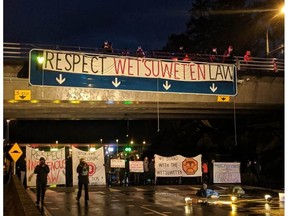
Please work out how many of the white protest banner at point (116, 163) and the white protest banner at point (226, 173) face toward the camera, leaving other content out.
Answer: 2

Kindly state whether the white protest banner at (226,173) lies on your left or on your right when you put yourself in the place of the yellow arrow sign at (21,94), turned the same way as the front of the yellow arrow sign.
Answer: on your left

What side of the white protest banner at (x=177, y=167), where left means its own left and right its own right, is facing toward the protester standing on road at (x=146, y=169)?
right

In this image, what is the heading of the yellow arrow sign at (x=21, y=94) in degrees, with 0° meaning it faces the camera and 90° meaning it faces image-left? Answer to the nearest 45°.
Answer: approximately 0°

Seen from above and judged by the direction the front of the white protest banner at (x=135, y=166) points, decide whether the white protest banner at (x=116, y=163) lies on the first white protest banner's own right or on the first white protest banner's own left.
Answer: on the first white protest banner's own right

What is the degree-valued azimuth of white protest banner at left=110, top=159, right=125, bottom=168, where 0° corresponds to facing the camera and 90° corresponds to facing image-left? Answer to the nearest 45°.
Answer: approximately 0°

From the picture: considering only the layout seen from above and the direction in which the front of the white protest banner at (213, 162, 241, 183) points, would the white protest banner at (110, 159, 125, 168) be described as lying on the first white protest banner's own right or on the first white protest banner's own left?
on the first white protest banner's own right

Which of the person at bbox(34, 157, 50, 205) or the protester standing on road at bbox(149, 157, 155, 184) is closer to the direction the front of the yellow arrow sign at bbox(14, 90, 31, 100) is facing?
the person
